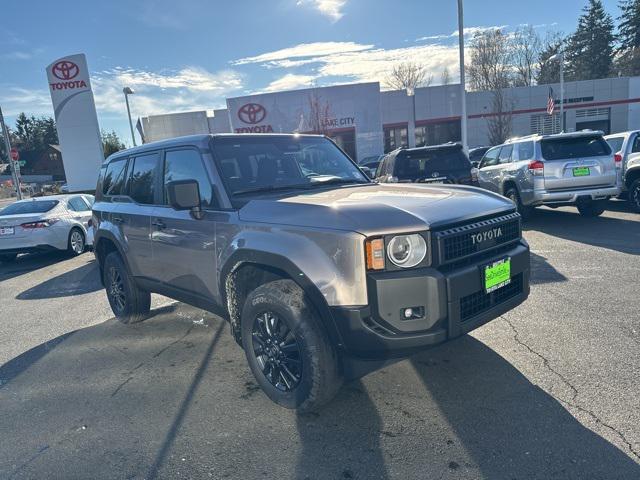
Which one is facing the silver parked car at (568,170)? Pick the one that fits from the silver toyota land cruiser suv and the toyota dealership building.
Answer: the toyota dealership building

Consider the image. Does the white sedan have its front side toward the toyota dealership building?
yes

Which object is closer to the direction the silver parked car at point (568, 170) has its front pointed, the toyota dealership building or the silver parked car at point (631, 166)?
the toyota dealership building

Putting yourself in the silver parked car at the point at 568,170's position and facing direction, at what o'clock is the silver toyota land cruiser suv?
The silver toyota land cruiser suv is roughly at 8 o'clock from the silver parked car.

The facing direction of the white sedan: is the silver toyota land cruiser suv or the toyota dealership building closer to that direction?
the toyota dealership building

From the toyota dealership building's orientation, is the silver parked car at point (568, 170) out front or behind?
out front

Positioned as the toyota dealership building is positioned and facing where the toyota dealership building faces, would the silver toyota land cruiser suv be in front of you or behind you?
in front

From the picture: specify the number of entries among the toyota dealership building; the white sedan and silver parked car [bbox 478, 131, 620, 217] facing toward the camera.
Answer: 1

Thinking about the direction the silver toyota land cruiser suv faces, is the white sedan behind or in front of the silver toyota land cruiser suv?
behind

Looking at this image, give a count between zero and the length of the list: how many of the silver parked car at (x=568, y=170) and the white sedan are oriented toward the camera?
0

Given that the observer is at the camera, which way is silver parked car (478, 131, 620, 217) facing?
facing away from the viewer and to the left of the viewer

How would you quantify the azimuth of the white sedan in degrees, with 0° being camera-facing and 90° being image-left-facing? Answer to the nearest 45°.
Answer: approximately 225°

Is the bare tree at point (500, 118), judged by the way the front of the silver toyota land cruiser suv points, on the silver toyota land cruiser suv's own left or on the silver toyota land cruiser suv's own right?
on the silver toyota land cruiser suv's own left

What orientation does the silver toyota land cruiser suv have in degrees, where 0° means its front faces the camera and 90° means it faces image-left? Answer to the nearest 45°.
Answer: approximately 315°

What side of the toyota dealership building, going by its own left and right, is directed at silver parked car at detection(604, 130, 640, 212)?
front
